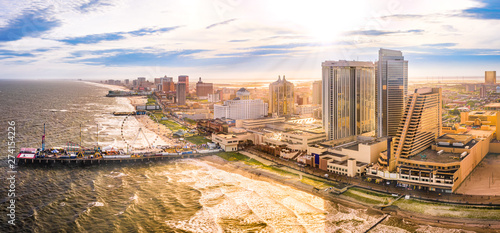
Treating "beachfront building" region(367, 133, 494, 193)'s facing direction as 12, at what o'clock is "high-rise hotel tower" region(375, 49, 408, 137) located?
The high-rise hotel tower is roughly at 4 o'clock from the beachfront building.

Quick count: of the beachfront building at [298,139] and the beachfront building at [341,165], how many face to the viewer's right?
0

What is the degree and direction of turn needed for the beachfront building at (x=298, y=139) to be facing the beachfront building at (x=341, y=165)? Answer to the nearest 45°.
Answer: approximately 45° to its left

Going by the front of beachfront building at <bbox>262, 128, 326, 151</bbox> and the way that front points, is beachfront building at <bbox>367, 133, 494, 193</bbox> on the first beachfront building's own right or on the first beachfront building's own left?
on the first beachfront building's own left

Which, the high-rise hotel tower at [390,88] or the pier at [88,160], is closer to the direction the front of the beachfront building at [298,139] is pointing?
the pier

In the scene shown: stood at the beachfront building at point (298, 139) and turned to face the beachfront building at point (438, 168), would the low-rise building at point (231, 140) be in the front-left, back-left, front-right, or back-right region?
back-right

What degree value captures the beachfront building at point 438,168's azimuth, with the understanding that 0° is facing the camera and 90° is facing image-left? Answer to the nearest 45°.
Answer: approximately 45°

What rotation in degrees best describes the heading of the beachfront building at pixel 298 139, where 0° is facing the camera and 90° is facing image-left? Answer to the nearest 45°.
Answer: approximately 45°

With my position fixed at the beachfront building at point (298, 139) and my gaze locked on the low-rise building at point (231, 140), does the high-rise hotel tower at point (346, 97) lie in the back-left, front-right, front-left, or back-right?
back-right
